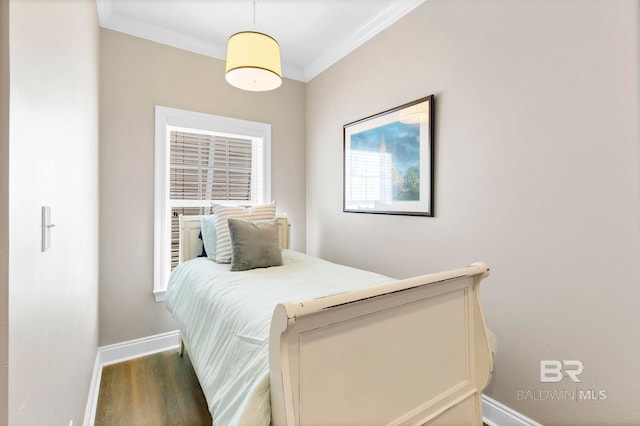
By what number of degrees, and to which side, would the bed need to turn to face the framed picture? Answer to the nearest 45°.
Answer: approximately 135° to its left

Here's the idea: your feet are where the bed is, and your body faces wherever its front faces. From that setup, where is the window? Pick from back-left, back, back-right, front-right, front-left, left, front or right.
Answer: back

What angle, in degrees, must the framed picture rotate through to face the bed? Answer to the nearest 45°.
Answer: approximately 45° to its left

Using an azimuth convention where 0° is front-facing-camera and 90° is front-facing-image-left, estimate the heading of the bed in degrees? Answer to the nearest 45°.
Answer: approximately 315°

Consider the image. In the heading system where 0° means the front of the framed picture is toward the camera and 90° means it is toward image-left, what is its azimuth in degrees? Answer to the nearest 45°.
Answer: approximately 45°

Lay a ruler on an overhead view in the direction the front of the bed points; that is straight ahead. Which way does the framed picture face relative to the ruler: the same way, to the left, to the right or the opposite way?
to the right
